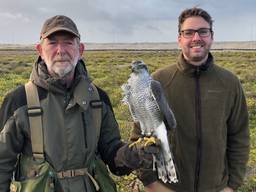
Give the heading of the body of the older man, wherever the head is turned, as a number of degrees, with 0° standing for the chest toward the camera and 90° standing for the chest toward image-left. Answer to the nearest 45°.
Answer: approximately 0°
